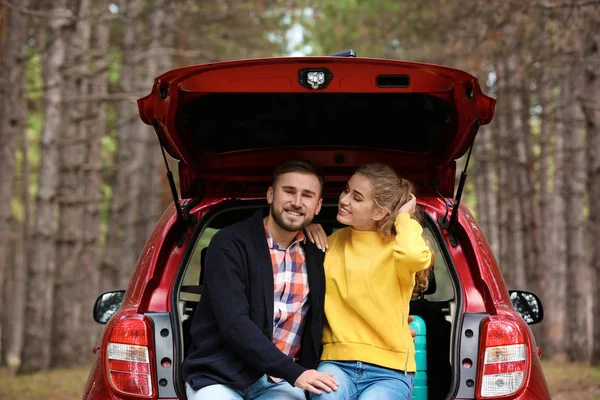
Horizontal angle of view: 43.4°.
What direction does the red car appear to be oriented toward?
away from the camera

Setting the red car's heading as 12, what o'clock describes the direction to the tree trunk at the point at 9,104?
The tree trunk is roughly at 11 o'clock from the red car.

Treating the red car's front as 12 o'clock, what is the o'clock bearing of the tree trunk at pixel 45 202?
The tree trunk is roughly at 11 o'clock from the red car.

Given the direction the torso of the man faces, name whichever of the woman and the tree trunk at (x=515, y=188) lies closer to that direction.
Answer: the woman

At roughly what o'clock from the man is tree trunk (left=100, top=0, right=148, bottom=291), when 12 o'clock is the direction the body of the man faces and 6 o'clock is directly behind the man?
The tree trunk is roughly at 7 o'clock from the man.

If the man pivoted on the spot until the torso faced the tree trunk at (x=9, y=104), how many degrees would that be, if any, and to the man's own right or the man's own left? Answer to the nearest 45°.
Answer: approximately 180°

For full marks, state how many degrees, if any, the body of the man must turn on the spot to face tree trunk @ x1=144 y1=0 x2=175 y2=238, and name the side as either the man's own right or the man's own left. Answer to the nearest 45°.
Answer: approximately 135° to the man's own left

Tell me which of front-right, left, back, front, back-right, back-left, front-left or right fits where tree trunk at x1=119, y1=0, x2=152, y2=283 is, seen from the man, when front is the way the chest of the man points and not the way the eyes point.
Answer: back-left
